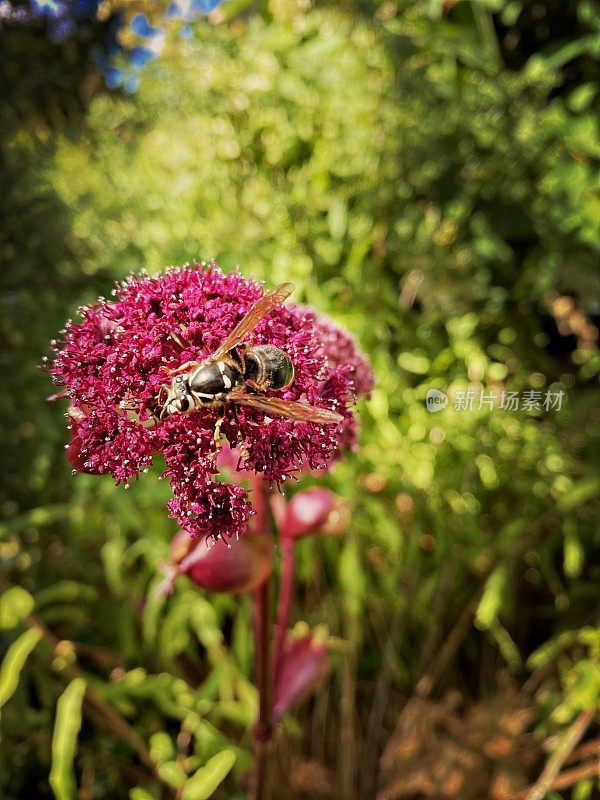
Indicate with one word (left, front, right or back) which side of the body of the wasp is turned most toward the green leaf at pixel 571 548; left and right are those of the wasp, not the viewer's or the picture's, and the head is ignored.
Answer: back

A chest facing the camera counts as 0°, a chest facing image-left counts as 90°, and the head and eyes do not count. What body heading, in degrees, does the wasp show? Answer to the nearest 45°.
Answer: approximately 45°
